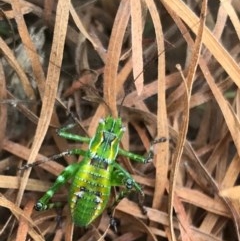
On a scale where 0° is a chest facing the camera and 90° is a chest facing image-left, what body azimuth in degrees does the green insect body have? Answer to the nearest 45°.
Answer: approximately 180°
